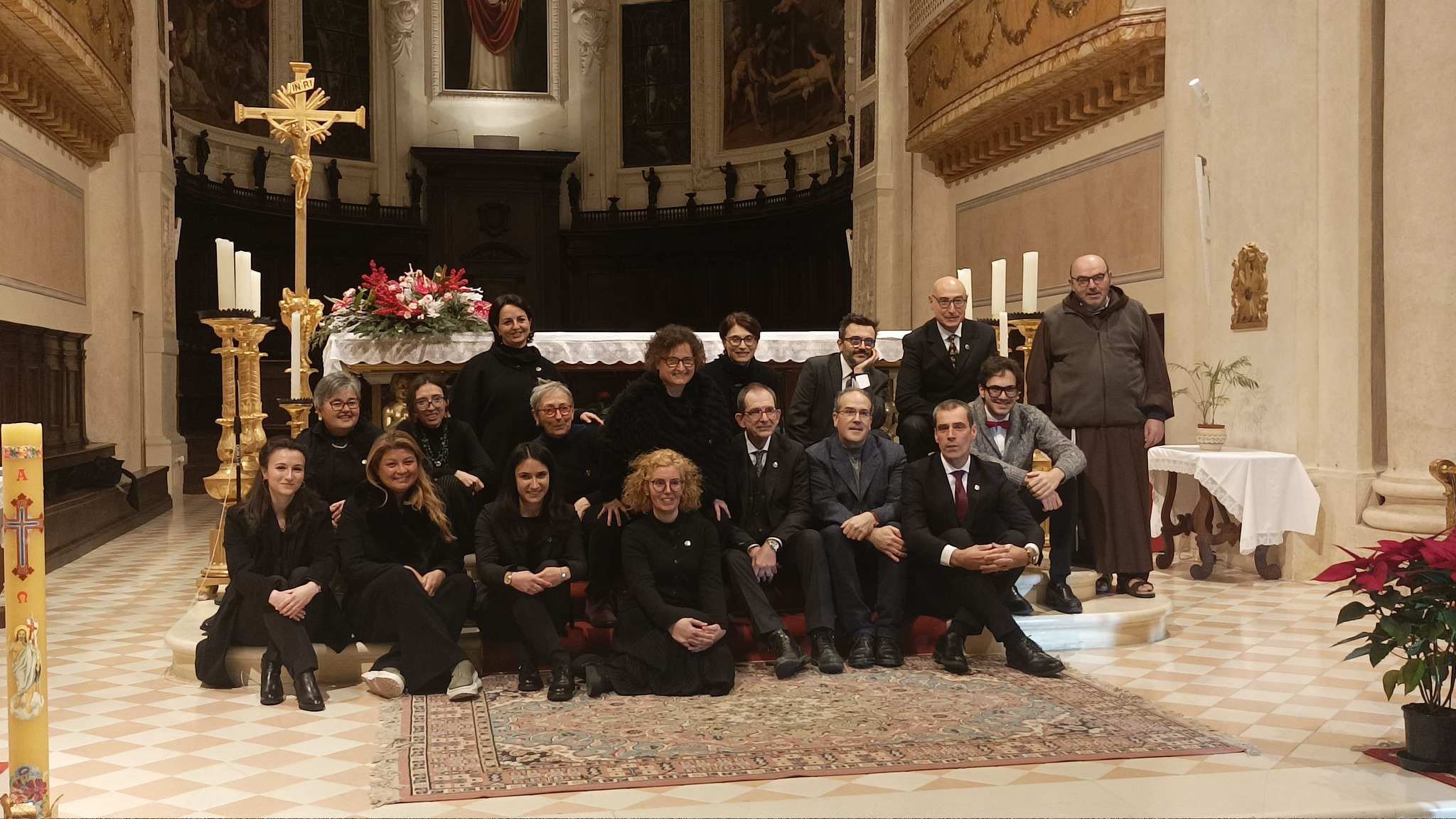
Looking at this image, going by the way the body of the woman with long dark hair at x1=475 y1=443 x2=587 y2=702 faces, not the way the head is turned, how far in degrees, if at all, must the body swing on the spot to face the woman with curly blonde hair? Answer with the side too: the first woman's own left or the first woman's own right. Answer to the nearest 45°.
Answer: approximately 90° to the first woman's own left

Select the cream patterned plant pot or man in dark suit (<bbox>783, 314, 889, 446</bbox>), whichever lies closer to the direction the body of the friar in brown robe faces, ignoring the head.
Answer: the man in dark suit

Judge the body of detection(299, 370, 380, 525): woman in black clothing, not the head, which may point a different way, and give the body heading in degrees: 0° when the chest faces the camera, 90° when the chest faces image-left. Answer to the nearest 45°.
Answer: approximately 0°

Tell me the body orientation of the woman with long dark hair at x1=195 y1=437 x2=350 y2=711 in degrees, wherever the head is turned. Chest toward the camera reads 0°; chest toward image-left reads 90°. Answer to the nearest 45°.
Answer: approximately 0°

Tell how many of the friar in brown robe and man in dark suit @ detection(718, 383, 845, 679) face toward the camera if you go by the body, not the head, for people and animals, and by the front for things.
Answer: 2

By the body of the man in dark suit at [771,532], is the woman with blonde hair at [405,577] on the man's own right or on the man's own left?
on the man's own right

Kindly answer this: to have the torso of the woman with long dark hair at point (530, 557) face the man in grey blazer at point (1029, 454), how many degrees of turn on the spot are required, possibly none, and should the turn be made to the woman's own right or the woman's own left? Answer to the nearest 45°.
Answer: approximately 90° to the woman's own left
